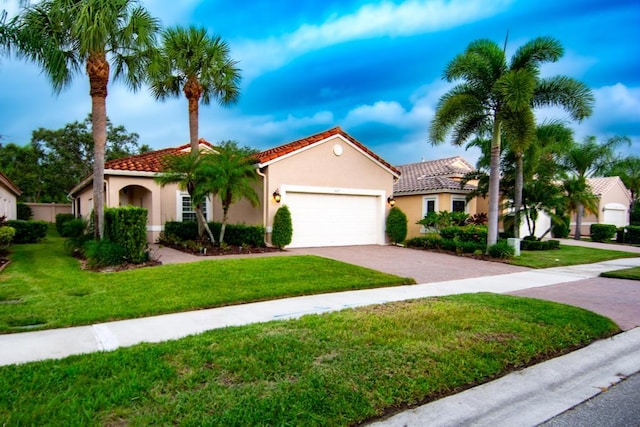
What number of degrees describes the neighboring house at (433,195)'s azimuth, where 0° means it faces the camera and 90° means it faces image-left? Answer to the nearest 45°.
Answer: approximately 315°

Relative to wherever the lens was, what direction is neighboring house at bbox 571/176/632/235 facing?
facing the viewer and to the right of the viewer

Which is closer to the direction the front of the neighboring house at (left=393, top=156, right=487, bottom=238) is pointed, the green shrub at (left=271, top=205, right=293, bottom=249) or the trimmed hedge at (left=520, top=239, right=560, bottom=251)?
the trimmed hedge

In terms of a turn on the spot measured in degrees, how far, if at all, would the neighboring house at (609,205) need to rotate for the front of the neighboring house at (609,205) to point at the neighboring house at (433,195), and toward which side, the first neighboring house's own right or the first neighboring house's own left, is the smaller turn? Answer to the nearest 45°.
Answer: approximately 90° to the first neighboring house's own right

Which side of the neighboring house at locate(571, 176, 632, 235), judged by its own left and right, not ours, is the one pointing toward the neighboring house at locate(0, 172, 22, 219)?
right

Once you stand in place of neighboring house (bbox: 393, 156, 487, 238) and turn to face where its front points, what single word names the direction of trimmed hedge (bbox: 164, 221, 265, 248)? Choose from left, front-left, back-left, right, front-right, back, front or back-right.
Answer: right

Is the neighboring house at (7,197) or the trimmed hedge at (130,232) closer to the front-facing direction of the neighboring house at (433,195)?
the trimmed hedge

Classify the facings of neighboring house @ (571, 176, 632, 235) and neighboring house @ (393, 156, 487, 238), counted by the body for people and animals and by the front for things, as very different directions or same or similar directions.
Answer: same or similar directions

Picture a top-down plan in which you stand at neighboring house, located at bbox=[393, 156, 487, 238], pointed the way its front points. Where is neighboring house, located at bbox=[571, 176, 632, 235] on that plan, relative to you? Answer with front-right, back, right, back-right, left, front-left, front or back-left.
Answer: left

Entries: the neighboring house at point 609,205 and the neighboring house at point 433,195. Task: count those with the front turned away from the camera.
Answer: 0

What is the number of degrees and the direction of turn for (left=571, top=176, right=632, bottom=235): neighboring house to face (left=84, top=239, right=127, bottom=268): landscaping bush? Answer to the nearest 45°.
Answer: approximately 45° to its right

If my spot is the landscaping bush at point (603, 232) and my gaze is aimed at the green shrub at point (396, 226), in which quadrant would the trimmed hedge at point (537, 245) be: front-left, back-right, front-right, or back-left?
front-left

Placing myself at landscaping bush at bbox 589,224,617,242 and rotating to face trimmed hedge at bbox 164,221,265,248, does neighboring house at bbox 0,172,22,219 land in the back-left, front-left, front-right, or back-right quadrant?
front-right

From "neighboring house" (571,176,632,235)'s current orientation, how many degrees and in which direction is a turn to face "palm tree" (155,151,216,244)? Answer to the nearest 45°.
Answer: approximately 90° to its right

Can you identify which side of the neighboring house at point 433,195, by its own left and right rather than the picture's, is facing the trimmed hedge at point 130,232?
right

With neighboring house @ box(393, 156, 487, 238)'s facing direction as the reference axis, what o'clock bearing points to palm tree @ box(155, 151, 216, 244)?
The palm tree is roughly at 3 o'clock from the neighboring house.
